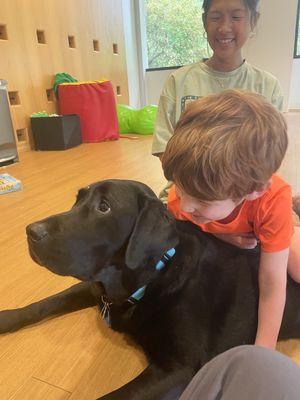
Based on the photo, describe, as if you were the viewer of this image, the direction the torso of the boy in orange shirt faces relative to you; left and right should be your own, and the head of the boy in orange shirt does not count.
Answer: facing the viewer and to the left of the viewer

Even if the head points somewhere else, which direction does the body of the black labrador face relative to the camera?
to the viewer's left

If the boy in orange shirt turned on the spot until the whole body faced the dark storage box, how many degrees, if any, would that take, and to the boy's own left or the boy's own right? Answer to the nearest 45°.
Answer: approximately 90° to the boy's own right

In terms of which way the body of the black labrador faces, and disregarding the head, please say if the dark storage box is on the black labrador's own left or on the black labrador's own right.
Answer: on the black labrador's own right
